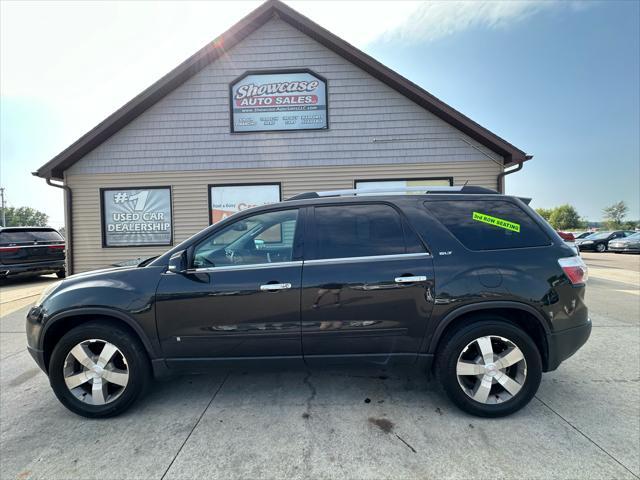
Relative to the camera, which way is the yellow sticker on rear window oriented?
toward the camera

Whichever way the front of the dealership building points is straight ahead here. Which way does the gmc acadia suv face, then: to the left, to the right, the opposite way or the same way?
to the right

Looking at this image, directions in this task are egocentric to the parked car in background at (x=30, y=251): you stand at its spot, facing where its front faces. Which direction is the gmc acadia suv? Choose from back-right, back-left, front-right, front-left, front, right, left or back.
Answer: back

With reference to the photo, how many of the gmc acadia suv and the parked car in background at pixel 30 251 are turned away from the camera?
1

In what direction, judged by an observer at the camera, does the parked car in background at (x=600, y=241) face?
facing the viewer and to the left of the viewer

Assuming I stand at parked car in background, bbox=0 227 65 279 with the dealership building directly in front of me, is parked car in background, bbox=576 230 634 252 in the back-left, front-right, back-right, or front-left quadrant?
front-left

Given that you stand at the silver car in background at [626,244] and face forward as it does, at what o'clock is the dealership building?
The dealership building is roughly at 11 o'clock from the silver car in background.

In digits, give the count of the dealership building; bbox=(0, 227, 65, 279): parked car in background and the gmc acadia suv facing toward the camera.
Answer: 1

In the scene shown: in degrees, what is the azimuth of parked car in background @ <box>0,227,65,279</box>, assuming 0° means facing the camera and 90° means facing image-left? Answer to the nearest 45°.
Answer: approximately 180°

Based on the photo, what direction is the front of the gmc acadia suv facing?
to the viewer's left
